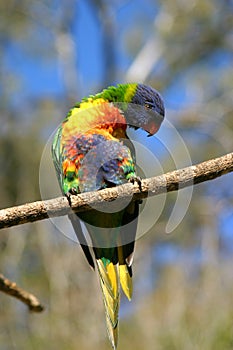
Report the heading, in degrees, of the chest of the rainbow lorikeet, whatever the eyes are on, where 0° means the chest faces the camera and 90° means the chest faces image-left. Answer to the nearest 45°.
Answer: approximately 315°

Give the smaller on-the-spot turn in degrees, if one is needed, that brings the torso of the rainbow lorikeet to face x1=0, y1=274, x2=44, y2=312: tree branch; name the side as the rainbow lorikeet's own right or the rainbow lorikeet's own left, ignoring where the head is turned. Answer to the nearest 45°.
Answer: approximately 135° to the rainbow lorikeet's own right
